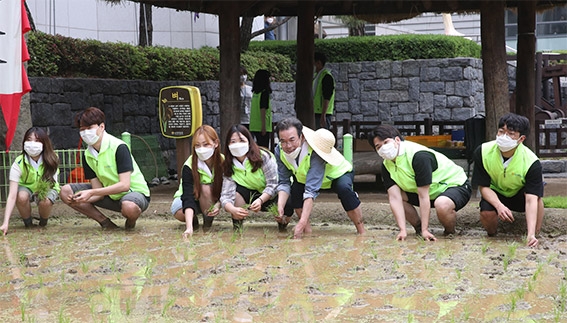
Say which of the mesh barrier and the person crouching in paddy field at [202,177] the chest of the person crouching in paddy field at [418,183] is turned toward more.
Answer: the person crouching in paddy field

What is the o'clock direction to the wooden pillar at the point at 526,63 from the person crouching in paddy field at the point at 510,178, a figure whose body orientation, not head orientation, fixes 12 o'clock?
The wooden pillar is roughly at 6 o'clock from the person crouching in paddy field.

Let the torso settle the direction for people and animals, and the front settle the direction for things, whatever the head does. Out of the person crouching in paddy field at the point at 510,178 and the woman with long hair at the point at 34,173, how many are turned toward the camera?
2

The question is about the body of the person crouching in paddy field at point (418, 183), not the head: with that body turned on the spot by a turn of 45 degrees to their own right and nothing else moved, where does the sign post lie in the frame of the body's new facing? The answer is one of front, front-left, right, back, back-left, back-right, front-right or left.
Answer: front-right

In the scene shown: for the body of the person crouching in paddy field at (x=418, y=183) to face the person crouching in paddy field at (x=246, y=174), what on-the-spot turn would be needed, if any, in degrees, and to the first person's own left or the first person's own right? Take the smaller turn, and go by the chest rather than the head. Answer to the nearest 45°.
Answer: approximately 45° to the first person's own right

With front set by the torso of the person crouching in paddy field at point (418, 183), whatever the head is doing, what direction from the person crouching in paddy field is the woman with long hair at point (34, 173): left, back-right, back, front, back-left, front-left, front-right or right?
front-right

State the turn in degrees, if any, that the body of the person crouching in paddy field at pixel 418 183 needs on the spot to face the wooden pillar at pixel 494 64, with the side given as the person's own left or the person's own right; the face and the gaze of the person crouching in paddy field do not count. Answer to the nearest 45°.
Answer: approximately 135° to the person's own right

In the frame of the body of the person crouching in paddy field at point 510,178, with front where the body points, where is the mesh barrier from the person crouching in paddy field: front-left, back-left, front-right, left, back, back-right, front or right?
back-right
